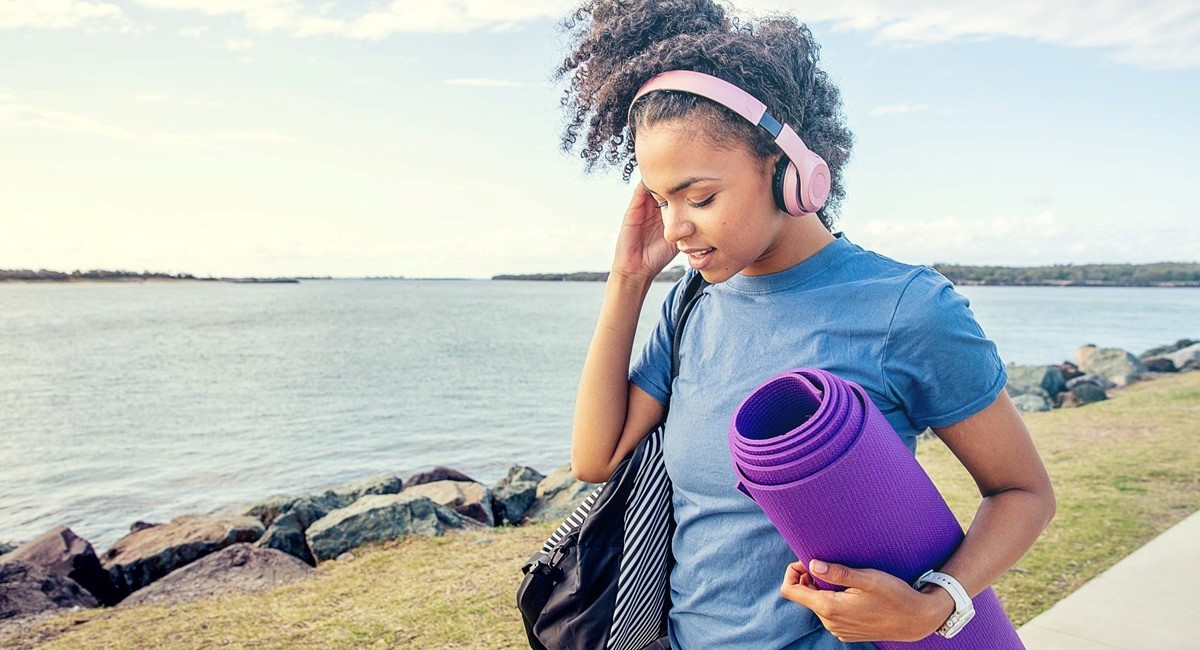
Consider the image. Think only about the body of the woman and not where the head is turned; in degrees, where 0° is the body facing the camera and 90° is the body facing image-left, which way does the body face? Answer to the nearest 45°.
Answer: approximately 45°

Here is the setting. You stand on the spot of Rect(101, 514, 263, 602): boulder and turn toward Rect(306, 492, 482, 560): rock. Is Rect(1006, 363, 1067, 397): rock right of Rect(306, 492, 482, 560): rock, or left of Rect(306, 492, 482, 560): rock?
left

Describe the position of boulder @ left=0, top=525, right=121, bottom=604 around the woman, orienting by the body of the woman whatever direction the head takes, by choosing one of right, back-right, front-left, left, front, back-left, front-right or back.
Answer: right

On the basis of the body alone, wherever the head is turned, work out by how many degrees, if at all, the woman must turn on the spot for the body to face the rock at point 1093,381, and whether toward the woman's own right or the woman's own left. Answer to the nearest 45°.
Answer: approximately 135° to the woman's own right

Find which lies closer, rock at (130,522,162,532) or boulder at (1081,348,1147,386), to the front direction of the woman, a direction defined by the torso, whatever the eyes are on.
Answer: the rock

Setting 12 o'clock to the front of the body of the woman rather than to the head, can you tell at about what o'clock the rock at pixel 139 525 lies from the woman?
The rock is roughly at 3 o'clock from the woman.

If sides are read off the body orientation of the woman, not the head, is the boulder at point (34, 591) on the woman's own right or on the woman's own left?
on the woman's own right

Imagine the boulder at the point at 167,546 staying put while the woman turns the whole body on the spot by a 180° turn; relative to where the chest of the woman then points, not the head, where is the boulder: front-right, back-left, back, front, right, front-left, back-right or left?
left

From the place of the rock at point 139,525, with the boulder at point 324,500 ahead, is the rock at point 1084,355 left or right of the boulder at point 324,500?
left

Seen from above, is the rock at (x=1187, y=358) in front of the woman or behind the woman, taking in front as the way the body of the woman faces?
behind

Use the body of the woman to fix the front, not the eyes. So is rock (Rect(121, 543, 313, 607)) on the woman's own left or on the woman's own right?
on the woman's own right

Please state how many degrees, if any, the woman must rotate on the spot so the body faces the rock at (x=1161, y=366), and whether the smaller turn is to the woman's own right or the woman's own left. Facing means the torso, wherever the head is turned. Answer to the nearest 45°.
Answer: approximately 135° to the woman's own right
